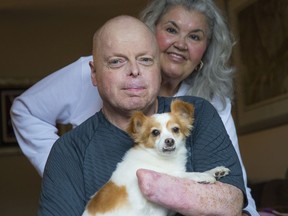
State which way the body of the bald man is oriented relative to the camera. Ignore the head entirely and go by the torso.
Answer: toward the camera

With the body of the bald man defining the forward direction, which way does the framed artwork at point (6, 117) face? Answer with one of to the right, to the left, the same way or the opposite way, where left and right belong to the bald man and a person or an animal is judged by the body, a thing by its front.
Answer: the same way

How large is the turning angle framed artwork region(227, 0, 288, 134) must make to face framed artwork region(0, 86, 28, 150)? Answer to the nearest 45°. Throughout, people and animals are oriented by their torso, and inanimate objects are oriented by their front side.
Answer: approximately 45° to its right

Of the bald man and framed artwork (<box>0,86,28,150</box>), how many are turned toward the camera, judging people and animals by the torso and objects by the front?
2

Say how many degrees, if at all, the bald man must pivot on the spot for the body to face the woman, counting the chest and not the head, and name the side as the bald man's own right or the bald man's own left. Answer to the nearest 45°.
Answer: approximately 180°

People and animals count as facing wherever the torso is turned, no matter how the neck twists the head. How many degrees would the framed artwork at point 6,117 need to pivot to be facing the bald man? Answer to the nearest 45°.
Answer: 0° — it already faces them

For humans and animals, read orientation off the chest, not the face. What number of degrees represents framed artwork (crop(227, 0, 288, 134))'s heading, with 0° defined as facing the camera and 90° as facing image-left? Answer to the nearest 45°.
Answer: approximately 45°

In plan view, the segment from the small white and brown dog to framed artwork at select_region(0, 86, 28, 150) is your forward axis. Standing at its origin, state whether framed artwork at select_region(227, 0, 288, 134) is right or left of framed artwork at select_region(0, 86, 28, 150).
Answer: right

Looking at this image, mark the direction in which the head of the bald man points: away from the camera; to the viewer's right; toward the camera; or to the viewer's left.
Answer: toward the camera

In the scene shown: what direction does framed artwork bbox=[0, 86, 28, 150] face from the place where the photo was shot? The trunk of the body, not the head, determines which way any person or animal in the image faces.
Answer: facing the viewer

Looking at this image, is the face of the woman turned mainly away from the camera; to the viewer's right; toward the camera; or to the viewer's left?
toward the camera

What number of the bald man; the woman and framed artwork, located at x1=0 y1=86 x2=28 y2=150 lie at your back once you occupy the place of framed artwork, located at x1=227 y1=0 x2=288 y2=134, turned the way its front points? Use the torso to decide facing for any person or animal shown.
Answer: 0

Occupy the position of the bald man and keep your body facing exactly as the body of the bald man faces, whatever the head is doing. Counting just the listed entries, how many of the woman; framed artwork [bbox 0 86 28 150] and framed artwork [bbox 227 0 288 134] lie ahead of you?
0

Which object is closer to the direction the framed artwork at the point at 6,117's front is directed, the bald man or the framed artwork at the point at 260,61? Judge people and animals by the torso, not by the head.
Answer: the bald man

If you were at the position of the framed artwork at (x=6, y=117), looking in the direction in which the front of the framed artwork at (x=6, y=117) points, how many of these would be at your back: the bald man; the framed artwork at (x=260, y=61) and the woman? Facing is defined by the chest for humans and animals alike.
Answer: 0
